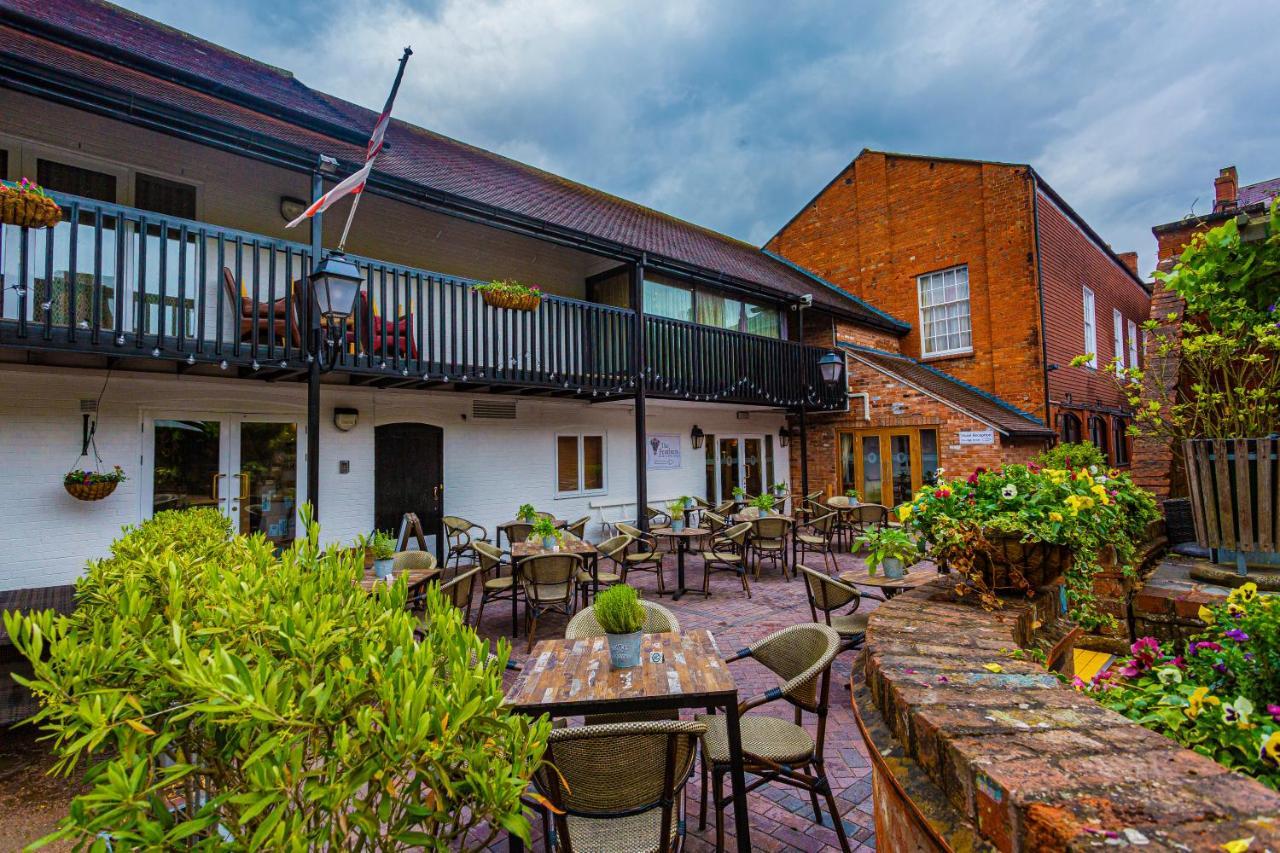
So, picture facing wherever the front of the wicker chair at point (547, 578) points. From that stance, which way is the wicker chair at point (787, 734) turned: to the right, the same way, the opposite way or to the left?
to the left

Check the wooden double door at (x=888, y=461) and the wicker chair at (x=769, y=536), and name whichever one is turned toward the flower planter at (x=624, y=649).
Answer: the wooden double door

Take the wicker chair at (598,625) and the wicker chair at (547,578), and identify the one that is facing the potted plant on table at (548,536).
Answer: the wicker chair at (547,578)

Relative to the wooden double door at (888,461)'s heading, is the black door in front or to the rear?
in front

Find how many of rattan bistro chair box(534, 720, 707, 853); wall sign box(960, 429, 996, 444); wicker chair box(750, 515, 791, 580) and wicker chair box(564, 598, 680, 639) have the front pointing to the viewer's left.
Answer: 0

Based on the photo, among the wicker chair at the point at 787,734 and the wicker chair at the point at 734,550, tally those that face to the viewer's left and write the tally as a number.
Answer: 2

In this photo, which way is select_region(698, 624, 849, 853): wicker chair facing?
to the viewer's left

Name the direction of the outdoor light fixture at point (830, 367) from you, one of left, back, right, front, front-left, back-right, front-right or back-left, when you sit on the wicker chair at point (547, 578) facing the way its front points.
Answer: front-right

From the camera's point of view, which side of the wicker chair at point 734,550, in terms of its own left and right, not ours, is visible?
left

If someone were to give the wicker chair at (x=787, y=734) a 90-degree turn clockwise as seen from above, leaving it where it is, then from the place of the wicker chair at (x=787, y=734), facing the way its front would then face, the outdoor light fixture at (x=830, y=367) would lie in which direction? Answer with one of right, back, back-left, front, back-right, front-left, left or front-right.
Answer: front

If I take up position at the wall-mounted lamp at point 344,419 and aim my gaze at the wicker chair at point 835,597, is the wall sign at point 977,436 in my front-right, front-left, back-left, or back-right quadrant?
front-left

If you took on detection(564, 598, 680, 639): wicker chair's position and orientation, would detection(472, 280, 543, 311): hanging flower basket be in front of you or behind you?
behind

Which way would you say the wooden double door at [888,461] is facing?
toward the camera

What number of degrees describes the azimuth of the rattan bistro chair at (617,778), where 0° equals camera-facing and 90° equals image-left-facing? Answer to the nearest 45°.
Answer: approximately 180°

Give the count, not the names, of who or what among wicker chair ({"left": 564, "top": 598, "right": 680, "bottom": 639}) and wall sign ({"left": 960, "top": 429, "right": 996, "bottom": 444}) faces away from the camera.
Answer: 0
